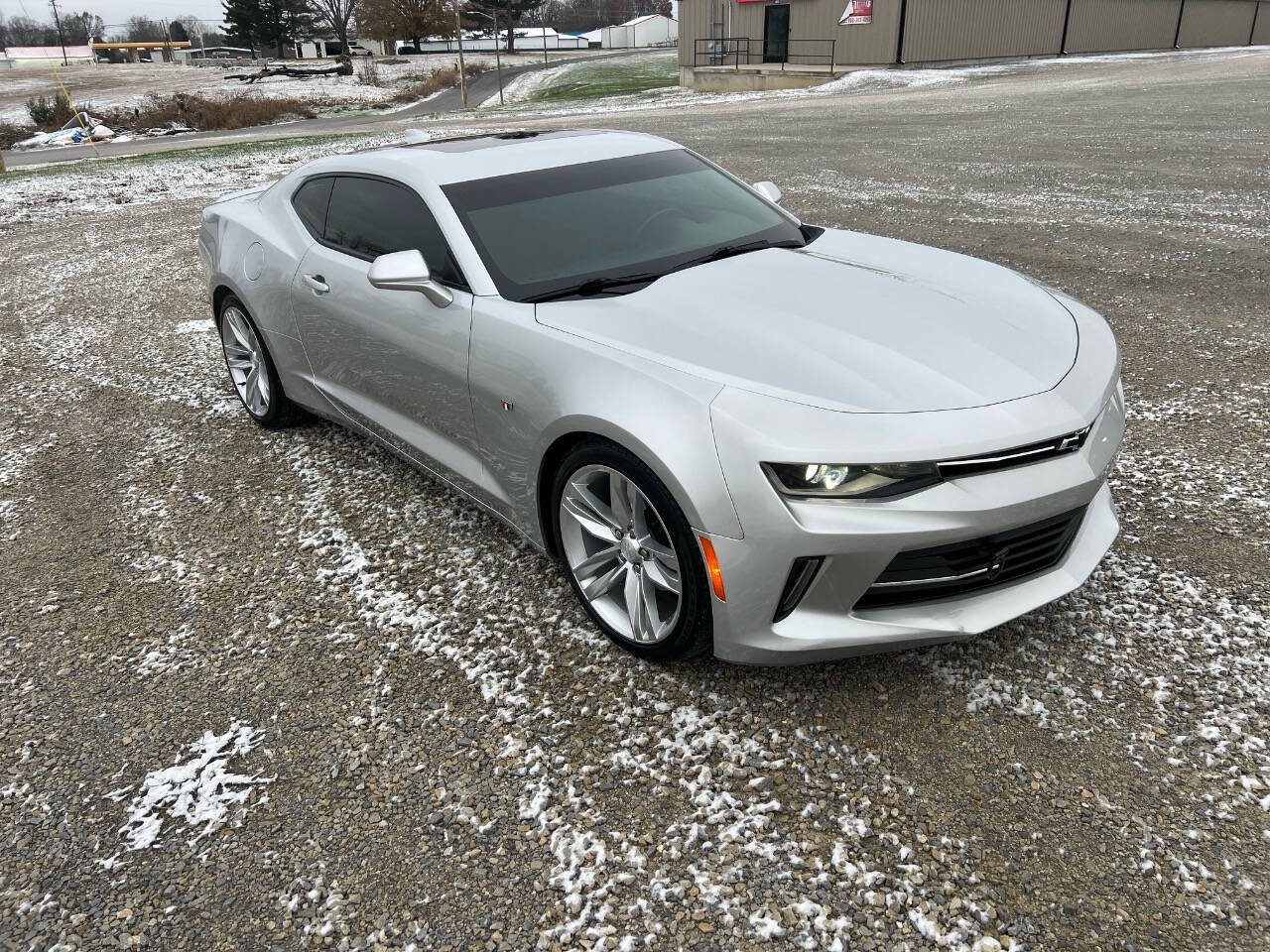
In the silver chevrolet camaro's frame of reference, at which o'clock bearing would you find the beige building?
The beige building is roughly at 8 o'clock from the silver chevrolet camaro.

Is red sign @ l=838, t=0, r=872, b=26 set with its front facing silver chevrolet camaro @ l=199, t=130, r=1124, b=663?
yes

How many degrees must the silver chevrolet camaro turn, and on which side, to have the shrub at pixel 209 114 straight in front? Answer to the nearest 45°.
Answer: approximately 180°

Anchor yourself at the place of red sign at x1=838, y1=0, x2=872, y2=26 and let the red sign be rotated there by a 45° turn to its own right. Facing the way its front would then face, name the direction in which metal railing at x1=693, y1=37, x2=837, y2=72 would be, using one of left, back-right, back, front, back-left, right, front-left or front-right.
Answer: right

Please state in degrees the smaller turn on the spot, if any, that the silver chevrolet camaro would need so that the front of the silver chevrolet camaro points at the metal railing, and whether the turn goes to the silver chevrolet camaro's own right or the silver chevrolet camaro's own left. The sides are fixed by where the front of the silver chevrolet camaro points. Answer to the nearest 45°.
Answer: approximately 135° to the silver chevrolet camaro's own left

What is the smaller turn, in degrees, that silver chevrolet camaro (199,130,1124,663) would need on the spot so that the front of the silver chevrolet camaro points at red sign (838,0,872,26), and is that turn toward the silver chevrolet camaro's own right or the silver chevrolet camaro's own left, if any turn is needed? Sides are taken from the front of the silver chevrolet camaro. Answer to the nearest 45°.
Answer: approximately 135° to the silver chevrolet camaro's own left

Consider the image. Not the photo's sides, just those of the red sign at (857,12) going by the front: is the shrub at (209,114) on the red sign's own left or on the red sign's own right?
on the red sign's own right

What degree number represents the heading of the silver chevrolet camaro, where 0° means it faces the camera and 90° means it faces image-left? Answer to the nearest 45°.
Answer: approximately 315°
